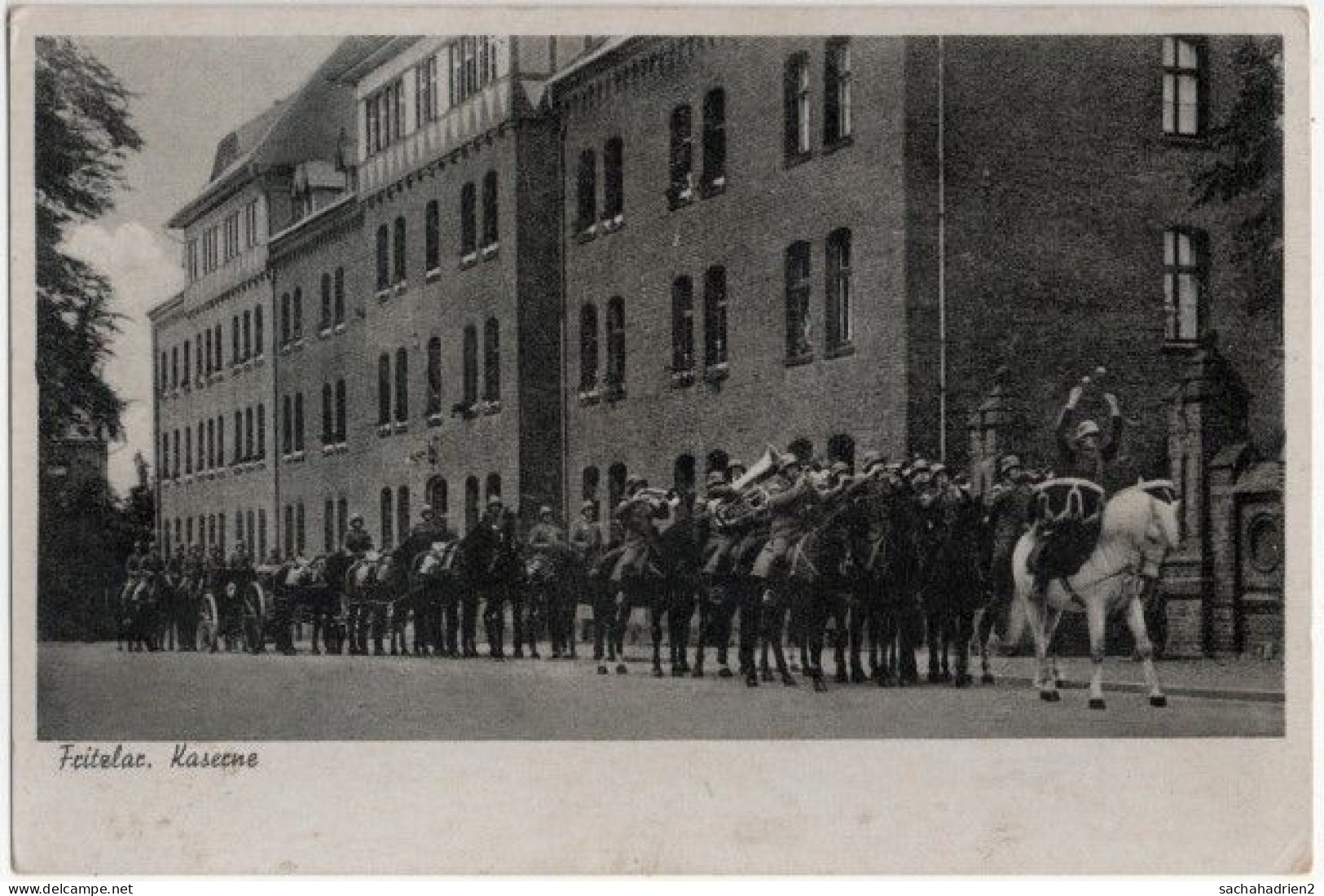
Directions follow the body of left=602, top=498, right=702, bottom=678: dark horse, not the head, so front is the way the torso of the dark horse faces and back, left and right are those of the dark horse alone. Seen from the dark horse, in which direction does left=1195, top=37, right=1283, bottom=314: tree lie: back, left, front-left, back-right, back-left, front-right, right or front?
front

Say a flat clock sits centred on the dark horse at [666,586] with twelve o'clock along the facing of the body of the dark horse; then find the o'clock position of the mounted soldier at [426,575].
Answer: The mounted soldier is roughly at 6 o'clock from the dark horse.

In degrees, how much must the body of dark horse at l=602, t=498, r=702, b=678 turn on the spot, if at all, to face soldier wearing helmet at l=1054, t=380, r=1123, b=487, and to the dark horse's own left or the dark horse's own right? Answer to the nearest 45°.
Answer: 0° — it already faces them

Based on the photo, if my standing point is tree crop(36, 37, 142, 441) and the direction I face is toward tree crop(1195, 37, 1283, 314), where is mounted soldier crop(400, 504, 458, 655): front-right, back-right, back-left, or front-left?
front-left

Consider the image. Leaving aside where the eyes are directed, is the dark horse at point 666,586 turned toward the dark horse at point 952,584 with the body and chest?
yes

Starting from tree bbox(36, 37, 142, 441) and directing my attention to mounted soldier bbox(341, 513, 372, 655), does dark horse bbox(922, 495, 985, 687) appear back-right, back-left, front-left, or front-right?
front-right

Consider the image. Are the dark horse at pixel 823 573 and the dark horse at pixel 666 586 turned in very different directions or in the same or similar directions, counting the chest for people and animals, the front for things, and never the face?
same or similar directions

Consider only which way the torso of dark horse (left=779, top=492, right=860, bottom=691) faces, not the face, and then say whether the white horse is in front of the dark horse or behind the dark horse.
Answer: in front

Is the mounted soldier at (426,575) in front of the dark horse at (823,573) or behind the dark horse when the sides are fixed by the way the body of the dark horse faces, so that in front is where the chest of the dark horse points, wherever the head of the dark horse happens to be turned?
behind

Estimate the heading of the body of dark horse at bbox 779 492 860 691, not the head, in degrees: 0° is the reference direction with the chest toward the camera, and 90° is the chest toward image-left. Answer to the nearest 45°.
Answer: approximately 315°

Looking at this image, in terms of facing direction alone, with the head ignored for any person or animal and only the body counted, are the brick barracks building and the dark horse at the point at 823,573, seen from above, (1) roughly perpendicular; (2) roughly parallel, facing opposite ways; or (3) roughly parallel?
roughly perpendicular

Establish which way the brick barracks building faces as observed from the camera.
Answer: facing the viewer and to the left of the viewer

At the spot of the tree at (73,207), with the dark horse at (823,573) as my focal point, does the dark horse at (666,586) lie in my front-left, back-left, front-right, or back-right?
front-left

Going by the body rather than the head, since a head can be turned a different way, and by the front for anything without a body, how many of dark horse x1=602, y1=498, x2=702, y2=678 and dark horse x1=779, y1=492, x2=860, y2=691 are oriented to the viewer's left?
0

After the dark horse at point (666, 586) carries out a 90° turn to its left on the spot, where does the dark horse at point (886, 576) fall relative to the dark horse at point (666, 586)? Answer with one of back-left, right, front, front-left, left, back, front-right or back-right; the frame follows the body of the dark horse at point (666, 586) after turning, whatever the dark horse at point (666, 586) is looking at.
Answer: right

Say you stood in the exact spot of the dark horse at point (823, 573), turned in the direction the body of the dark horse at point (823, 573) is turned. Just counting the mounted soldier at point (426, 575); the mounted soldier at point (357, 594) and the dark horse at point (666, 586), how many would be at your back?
3

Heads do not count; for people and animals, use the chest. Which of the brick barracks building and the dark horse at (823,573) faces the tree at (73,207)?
the brick barracks building

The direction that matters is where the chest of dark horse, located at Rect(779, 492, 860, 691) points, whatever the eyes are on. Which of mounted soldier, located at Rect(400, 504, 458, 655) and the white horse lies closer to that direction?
the white horse
